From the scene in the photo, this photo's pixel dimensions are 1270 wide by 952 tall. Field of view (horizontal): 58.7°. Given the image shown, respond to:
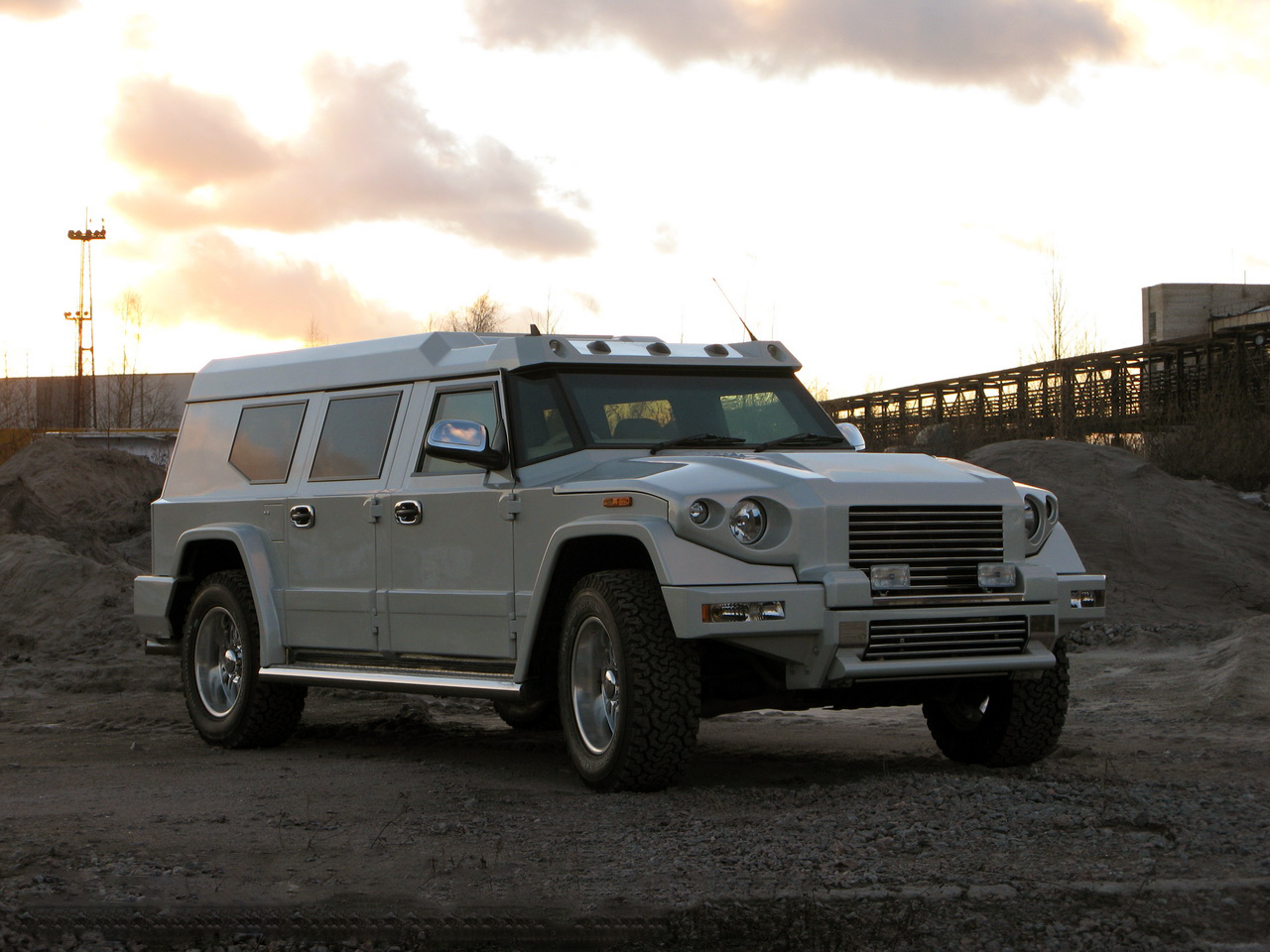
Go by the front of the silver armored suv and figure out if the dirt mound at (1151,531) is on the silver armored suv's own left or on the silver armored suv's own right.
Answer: on the silver armored suv's own left

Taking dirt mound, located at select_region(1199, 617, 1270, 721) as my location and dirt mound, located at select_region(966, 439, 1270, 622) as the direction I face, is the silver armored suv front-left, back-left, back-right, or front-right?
back-left

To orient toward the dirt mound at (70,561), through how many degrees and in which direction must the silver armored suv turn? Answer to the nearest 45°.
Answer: approximately 180°

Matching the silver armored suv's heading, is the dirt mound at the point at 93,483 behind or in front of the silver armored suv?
behind

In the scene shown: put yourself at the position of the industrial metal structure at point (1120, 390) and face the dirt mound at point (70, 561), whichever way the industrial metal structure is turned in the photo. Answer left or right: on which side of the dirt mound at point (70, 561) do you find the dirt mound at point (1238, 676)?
left

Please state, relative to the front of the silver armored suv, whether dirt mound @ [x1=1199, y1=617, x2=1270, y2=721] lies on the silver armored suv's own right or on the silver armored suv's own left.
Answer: on the silver armored suv's own left

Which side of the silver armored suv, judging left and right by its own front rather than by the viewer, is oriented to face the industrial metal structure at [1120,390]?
left

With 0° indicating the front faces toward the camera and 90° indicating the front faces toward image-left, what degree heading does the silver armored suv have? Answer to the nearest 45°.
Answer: approximately 315°
